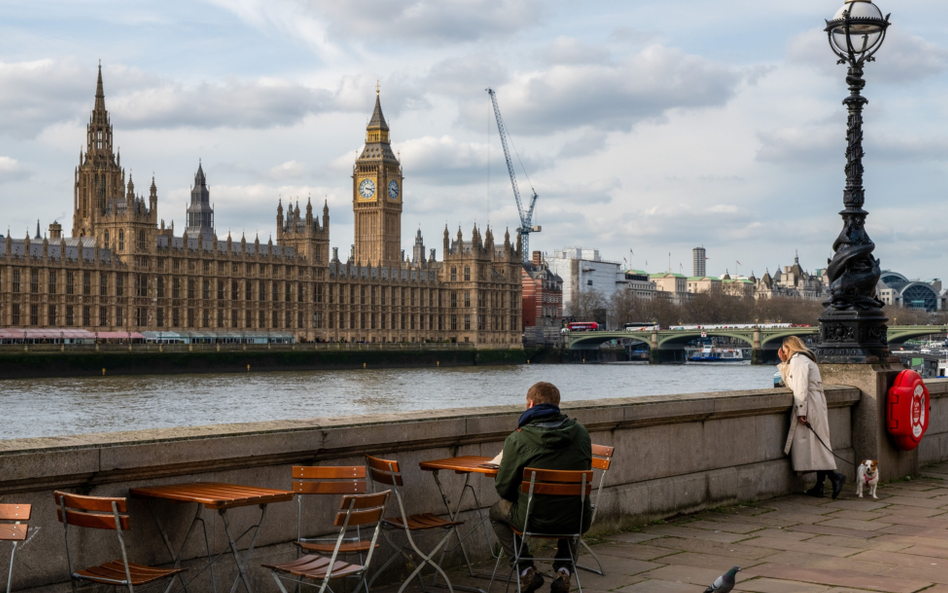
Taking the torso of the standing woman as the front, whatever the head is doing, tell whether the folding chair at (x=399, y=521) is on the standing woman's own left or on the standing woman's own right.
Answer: on the standing woman's own left

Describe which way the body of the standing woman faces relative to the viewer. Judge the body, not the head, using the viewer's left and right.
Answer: facing to the left of the viewer

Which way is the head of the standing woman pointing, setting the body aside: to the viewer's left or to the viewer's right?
to the viewer's left

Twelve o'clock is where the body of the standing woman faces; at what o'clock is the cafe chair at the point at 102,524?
The cafe chair is roughly at 10 o'clock from the standing woman.

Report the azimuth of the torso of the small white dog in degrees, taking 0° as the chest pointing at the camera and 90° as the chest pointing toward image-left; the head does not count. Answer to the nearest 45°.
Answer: approximately 0°

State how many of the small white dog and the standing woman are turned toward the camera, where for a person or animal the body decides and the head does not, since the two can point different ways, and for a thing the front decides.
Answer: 1

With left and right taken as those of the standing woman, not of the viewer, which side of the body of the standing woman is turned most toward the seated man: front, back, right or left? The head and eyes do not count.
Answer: left
